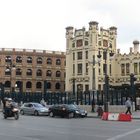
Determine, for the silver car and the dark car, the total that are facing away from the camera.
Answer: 0

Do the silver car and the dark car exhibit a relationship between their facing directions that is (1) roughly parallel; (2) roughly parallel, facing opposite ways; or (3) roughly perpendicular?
roughly parallel
